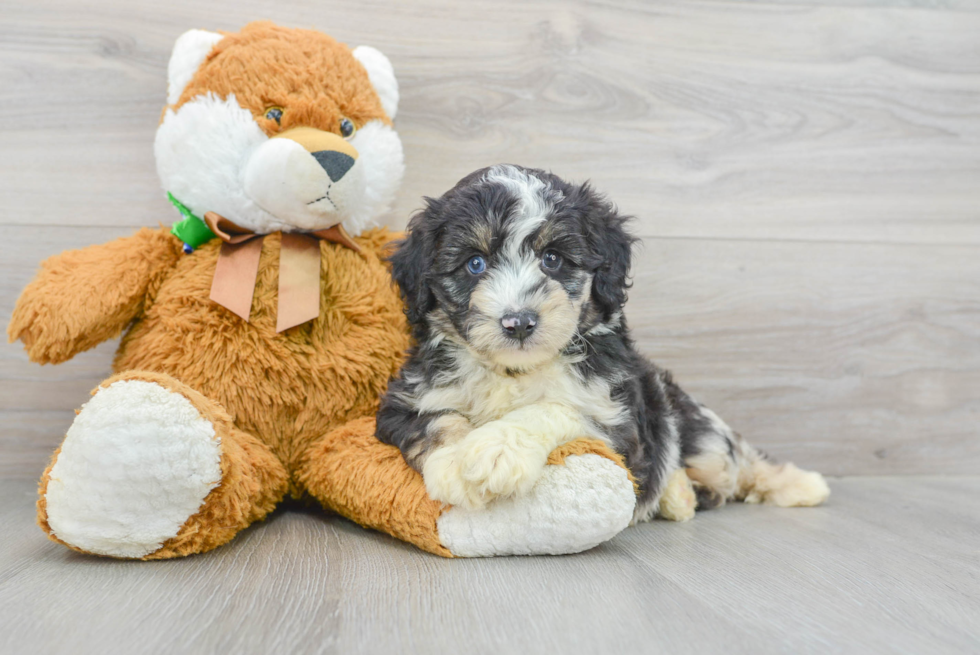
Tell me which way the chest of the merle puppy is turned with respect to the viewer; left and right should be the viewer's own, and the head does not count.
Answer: facing the viewer and to the left of the viewer
